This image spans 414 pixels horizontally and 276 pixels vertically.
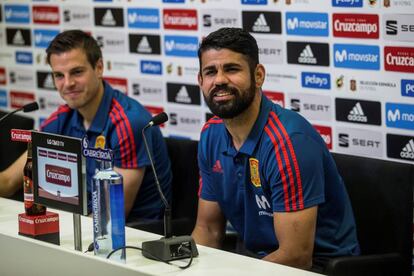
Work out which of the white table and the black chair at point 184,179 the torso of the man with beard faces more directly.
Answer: the white table

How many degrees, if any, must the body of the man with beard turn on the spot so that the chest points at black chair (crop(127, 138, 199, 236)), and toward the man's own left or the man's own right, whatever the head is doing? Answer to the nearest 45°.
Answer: approximately 90° to the man's own right

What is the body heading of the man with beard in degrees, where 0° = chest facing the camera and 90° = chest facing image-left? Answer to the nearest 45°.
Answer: approximately 45°

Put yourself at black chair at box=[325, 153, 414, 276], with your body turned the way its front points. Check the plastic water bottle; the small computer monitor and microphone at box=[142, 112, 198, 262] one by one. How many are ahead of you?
3

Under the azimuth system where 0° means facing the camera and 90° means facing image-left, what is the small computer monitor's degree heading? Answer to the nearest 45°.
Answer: approximately 45°

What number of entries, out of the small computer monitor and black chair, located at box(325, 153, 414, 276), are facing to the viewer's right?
0

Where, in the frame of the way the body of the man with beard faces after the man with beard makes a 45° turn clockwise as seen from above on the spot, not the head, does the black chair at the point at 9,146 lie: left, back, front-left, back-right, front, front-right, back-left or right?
front-right

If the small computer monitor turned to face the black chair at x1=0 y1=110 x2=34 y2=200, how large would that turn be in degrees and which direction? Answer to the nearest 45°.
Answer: approximately 135° to its right

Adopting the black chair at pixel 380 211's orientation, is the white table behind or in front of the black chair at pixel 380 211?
in front

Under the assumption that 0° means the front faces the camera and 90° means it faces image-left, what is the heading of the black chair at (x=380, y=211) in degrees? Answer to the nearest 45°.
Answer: approximately 45°
